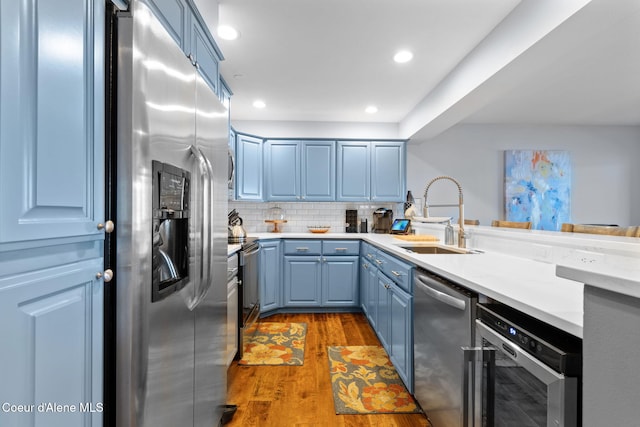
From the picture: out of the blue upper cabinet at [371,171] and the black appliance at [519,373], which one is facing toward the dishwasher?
the blue upper cabinet

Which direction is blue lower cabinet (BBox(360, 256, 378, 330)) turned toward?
to the viewer's left

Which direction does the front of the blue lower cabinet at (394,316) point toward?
to the viewer's left

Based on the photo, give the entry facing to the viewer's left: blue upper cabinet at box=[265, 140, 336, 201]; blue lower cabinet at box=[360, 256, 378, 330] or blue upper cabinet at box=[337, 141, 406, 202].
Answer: the blue lower cabinet

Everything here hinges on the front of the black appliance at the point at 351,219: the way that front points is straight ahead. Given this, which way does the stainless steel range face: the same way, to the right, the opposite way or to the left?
to the left

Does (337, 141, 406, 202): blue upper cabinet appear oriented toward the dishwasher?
yes

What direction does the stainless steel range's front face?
to the viewer's right

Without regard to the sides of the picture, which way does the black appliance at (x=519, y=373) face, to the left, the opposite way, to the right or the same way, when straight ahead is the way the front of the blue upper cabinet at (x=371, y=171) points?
to the right

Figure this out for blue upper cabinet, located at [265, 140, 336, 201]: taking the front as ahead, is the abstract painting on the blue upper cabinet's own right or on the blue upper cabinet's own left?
on the blue upper cabinet's own left
